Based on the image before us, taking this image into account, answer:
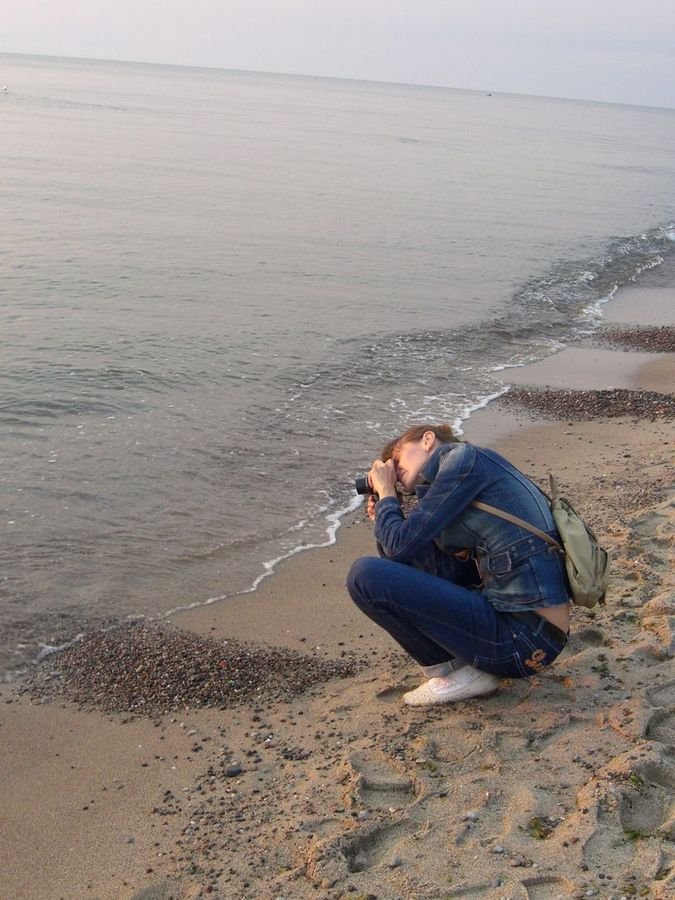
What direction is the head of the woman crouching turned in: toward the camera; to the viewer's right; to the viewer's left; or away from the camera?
to the viewer's left

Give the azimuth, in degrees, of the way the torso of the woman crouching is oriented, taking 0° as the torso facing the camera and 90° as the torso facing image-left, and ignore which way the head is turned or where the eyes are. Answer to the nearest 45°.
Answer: approximately 90°
